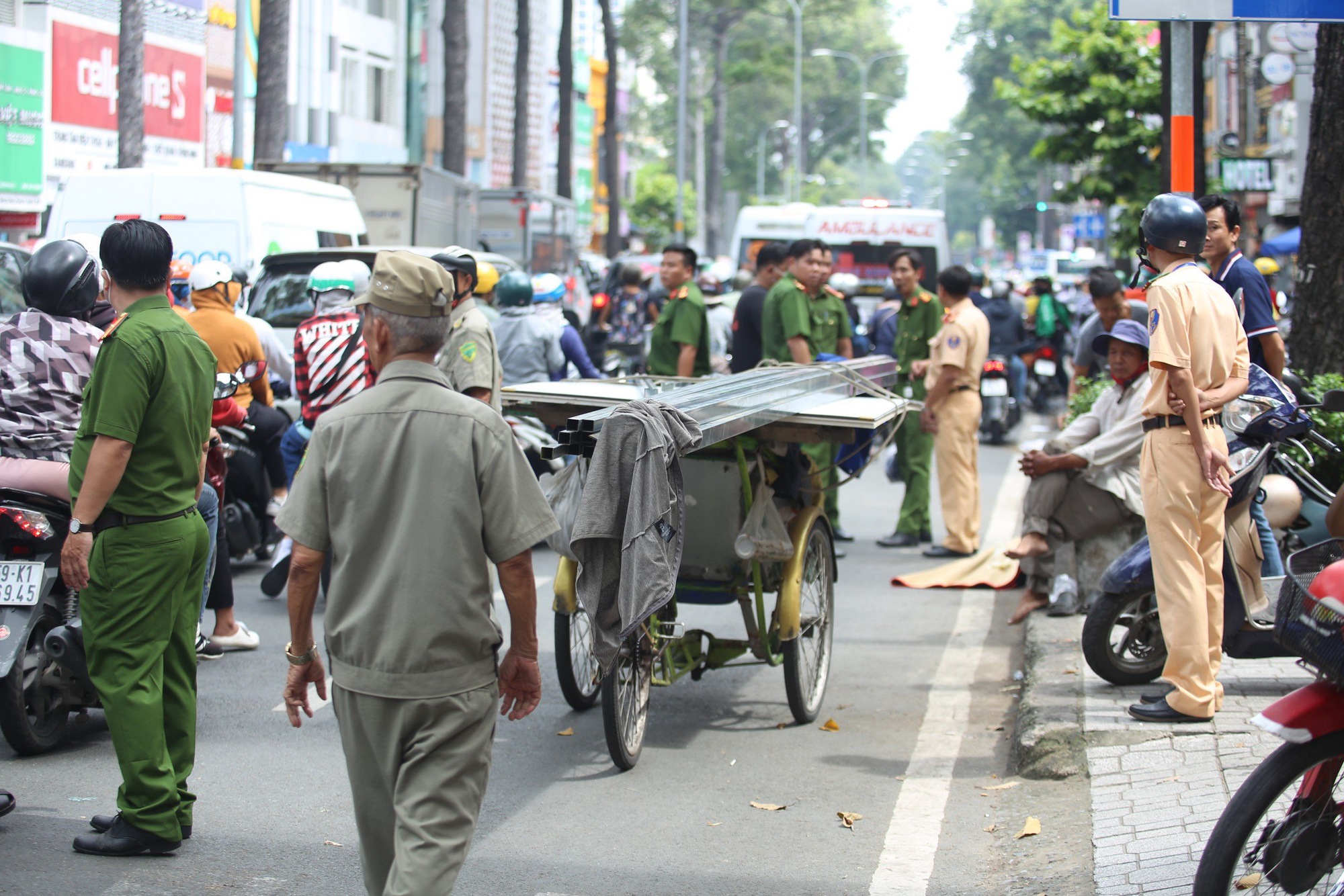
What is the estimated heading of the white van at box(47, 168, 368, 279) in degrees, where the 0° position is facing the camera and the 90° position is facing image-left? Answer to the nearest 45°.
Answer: approximately 225°

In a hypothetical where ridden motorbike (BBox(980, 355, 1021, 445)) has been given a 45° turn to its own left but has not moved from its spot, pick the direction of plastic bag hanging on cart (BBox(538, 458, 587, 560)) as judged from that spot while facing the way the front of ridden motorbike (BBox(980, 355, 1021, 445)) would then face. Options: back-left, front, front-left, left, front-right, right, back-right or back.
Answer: back-left

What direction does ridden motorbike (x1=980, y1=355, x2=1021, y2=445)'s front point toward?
away from the camera

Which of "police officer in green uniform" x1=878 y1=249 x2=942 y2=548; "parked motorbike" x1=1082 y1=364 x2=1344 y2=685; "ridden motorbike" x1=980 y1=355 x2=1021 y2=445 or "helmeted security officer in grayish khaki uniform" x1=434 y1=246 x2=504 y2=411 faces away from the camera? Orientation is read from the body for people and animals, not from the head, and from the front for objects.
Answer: "ridden motorbike" x1=980 y1=355 x2=1021 y2=445

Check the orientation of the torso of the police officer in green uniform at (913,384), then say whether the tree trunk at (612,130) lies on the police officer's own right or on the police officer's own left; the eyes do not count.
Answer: on the police officer's own right

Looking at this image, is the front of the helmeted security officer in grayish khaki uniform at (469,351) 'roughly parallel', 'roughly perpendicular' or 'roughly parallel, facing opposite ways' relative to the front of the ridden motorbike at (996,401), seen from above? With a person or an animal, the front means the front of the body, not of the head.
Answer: roughly perpendicular

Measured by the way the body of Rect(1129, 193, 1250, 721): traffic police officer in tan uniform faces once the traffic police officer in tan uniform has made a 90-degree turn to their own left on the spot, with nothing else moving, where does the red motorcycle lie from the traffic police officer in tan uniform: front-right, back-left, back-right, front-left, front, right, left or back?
front-left

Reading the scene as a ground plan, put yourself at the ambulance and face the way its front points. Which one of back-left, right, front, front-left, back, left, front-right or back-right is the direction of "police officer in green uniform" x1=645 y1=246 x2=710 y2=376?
back-left

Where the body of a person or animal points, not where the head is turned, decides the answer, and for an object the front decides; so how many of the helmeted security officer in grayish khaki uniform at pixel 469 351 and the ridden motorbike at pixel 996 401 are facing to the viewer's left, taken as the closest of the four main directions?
1

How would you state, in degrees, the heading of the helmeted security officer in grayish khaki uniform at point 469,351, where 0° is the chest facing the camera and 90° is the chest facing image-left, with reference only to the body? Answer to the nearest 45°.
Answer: approximately 90°

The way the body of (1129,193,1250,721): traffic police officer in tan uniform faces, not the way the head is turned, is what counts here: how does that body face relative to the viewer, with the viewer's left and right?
facing away from the viewer and to the left of the viewer
